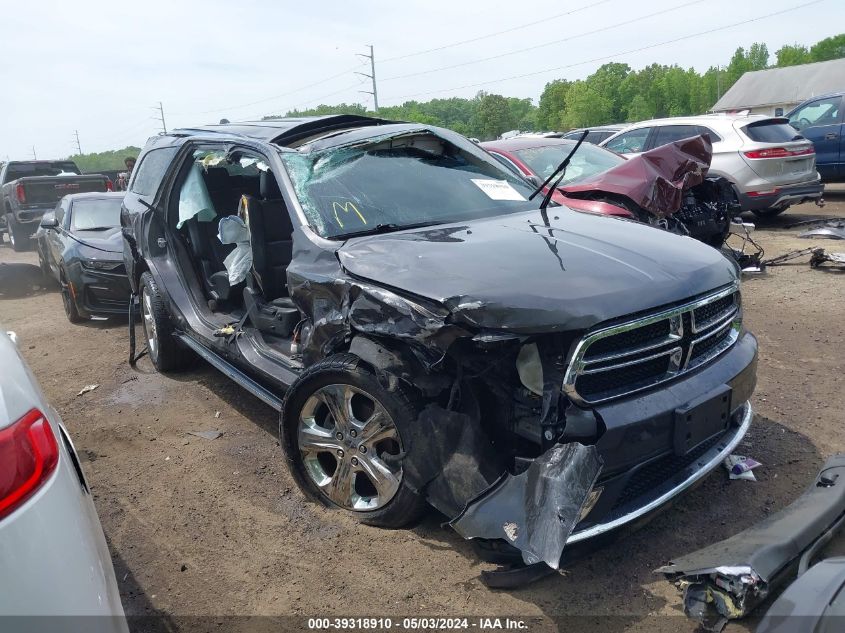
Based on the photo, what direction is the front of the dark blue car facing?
to the viewer's left

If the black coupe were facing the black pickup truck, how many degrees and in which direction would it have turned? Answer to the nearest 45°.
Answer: approximately 135° to its left

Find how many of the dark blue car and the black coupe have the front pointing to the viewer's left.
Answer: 1

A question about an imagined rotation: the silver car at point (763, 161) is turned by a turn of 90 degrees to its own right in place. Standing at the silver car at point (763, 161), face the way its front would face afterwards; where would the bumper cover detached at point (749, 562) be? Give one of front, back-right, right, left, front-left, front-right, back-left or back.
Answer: back-right

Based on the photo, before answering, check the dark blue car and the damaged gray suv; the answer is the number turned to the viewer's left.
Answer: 1

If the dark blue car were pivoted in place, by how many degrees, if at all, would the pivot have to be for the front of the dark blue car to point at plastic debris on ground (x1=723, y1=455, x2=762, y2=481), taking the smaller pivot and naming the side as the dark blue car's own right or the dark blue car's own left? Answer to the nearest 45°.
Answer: approximately 90° to the dark blue car's own left

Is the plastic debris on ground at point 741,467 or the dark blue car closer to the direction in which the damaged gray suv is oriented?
the plastic debris on ground

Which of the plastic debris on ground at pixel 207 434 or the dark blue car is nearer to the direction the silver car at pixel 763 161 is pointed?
the dark blue car

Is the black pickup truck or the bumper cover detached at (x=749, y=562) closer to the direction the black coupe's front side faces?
the bumper cover detached

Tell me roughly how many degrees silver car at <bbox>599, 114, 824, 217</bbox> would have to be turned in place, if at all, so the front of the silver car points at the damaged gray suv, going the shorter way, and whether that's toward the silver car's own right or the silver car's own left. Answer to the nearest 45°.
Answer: approximately 135° to the silver car's own left

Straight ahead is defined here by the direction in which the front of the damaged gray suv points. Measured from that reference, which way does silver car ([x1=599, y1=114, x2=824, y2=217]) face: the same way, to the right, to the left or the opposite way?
the opposite way

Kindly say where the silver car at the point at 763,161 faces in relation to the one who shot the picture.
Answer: facing away from the viewer and to the left of the viewer

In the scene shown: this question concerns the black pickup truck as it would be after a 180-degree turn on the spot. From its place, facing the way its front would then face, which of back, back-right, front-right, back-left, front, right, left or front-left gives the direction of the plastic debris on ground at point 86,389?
front-right
